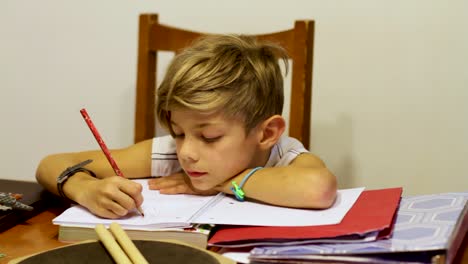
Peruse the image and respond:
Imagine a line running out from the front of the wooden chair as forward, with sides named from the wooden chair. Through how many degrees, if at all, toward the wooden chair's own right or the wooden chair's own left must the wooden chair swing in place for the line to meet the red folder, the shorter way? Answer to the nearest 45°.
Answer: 0° — it already faces it

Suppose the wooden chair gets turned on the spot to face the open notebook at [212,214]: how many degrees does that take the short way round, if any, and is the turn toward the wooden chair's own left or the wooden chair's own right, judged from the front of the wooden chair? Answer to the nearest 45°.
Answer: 0° — it already faces it

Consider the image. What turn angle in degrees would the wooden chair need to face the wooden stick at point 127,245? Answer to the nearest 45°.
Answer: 0° — it already faces it

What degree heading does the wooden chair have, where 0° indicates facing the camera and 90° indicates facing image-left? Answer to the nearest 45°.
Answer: approximately 0°
